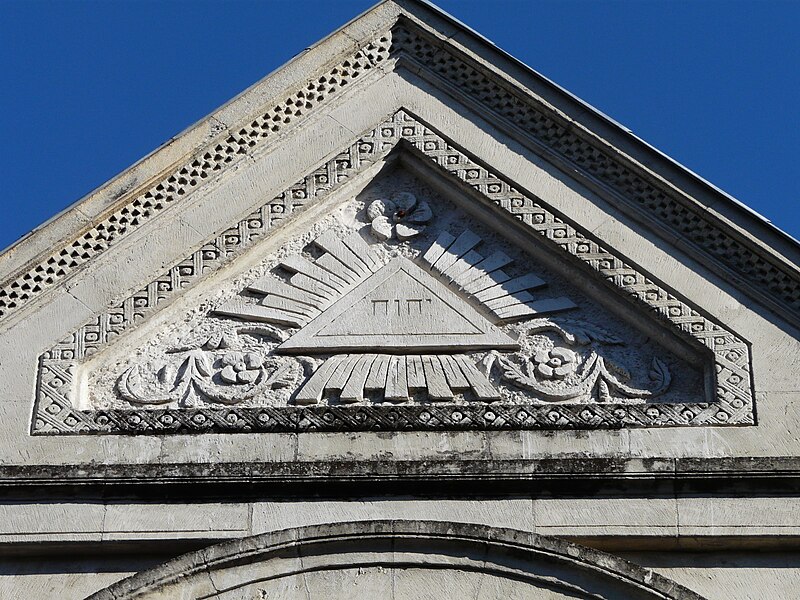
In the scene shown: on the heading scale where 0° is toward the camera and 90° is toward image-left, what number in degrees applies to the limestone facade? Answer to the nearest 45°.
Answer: approximately 0°
